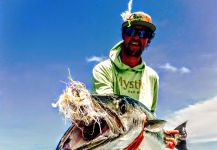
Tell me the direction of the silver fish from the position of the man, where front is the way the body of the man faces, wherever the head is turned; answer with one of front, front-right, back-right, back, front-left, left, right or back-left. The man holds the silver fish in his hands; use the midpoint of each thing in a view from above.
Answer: front

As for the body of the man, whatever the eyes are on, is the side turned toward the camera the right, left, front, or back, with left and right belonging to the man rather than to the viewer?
front
